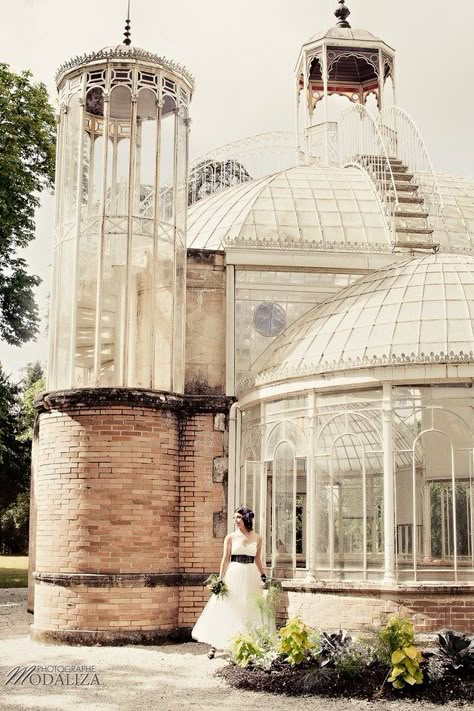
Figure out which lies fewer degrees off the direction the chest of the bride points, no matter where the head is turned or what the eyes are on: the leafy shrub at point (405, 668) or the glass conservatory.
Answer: the leafy shrub

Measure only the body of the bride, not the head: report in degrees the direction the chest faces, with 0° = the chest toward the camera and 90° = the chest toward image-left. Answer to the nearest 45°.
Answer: approximately 0°

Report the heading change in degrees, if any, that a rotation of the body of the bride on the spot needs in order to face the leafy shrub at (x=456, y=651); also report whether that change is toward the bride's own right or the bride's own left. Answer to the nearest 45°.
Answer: approximately 45° to the bride's own left

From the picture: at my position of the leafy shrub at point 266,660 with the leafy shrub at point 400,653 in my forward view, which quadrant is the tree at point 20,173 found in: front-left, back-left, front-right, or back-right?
back-left
